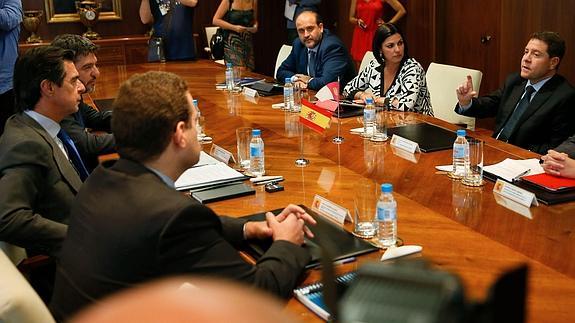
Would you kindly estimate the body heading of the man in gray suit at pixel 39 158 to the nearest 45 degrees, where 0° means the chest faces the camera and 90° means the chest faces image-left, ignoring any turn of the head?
approximately 270°

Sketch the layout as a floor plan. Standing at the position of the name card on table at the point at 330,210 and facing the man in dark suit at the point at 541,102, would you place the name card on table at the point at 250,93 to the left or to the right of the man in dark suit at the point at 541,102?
left

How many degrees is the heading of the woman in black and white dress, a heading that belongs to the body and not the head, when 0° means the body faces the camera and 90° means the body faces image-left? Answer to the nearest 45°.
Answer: approximately 45°

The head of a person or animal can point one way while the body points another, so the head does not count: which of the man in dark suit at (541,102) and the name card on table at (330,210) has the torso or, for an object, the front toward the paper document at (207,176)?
the man in dark suit

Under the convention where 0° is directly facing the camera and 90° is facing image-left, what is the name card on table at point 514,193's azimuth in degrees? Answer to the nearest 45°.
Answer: approximately 45°
